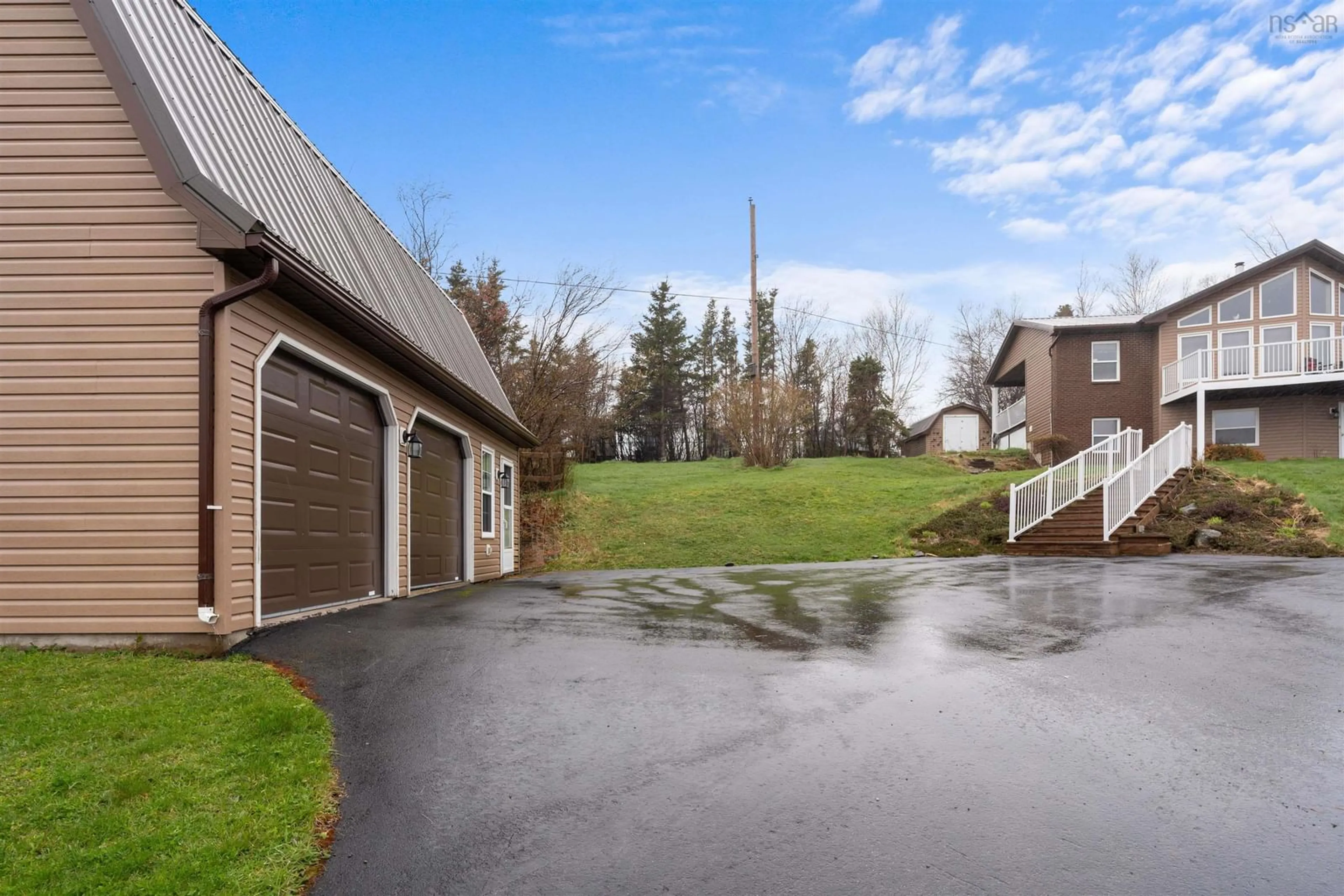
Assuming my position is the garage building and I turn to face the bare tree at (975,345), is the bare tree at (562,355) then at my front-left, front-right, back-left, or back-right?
front-left

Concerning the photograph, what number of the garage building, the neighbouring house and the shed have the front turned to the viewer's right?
1

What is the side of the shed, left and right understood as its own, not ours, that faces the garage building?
front

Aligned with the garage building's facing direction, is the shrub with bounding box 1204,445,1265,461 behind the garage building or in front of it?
in front

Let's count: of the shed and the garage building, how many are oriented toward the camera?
1

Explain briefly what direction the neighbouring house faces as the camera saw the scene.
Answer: facing the viewer

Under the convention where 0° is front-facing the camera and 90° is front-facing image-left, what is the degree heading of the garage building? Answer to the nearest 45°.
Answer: approximately 270°

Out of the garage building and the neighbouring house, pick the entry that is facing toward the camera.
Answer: the neighbouring house

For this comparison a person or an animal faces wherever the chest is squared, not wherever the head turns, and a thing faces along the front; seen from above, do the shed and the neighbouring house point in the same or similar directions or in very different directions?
same or similar directions

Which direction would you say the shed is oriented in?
toward the camera

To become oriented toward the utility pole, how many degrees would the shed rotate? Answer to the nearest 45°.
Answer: approximately 45° to its right
